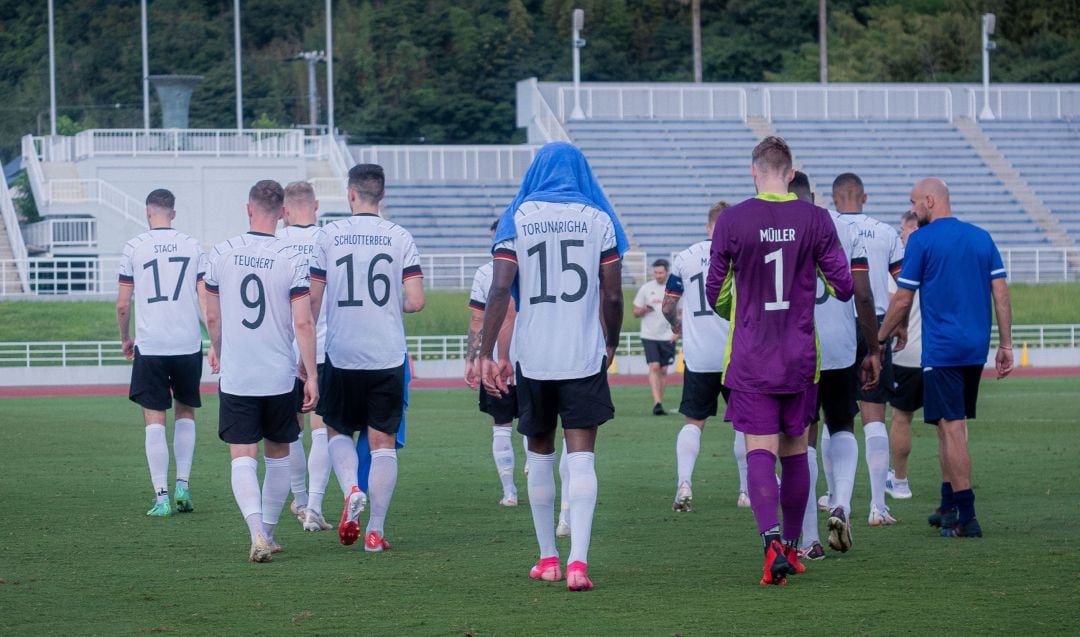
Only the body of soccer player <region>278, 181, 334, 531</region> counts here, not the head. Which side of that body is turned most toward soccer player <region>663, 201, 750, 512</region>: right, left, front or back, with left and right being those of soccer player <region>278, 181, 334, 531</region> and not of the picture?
right

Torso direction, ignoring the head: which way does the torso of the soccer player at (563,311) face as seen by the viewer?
away from the camera

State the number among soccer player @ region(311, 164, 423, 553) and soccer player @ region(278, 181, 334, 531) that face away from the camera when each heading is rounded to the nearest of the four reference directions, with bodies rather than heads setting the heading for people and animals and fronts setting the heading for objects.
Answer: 2

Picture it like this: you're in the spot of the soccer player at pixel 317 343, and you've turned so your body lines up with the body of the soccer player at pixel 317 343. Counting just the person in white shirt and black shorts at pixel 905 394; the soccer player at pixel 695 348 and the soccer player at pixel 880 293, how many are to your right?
3

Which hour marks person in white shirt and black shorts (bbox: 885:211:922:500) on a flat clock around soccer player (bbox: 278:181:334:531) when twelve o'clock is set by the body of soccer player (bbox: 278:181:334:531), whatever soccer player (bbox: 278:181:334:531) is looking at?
person in white shirt and black shorts (bbox: 885:211:922:500) is roughly at 3 o'clock from soccer player (bbox: 278:181:334:531).

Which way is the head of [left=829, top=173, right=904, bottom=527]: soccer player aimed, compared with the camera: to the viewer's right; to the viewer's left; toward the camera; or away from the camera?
away from the camera

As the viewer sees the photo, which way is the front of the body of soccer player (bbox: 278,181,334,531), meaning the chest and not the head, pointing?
away from the camera

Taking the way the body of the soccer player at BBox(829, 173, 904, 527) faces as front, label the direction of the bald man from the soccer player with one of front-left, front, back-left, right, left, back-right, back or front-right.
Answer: back-right

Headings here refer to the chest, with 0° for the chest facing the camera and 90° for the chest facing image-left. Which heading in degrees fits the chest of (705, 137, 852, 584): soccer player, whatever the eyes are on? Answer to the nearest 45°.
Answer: approximately 180°

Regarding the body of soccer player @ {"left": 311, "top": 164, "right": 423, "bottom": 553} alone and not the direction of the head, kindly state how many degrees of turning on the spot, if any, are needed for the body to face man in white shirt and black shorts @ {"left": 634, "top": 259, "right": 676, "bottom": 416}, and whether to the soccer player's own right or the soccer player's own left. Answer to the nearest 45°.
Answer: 0° — they already face them

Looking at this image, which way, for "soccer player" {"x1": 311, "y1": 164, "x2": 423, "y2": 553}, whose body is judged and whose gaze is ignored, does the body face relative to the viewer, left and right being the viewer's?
facing away from the viewer
